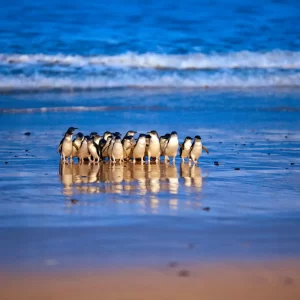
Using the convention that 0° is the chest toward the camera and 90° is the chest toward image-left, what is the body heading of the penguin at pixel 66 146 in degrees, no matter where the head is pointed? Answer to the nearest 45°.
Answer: approximately 315°

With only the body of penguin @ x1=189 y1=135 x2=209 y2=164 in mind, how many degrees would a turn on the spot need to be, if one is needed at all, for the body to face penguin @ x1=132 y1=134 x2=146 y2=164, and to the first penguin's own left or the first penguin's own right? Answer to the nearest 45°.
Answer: approximately 90° to the first penguin's own right

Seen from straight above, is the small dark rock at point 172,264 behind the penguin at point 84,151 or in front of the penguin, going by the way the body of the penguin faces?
in front

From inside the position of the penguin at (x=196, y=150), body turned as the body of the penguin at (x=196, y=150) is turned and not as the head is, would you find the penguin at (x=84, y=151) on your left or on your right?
on your right

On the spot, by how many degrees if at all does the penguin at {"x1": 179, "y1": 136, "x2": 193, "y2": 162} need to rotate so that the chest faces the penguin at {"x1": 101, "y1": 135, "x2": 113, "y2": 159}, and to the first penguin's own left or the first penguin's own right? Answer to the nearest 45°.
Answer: approximately 135° to the first penguin's own right

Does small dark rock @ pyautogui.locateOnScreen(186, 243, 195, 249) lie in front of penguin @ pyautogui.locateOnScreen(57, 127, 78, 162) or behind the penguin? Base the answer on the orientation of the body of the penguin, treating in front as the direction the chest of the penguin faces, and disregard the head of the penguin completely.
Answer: in front

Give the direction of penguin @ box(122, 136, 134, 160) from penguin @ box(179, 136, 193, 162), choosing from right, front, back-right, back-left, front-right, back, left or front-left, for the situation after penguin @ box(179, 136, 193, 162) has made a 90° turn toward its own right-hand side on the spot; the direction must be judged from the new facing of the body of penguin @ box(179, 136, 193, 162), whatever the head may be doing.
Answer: front-right

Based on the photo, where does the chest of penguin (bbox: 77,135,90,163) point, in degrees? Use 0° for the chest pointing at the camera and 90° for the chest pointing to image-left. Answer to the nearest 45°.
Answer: approximately 315°

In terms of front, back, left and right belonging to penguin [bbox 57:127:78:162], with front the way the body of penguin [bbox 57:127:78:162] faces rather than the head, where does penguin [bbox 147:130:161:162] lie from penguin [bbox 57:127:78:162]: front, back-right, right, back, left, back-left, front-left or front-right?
front-left

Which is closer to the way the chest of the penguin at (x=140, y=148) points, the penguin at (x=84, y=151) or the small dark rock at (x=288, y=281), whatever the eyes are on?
the small dark rock

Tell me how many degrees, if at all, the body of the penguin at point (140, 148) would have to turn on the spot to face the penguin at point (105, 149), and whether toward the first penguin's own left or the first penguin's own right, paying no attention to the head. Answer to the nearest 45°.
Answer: approximately 135° to the first penguin's own right

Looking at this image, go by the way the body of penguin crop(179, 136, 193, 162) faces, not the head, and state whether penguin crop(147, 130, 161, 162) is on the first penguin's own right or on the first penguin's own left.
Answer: on the first penguin's own right

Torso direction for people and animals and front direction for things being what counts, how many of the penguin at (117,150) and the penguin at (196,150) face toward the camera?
2

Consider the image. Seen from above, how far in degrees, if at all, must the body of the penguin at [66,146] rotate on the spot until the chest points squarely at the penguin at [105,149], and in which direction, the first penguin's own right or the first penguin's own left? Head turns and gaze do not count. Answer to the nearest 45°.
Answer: approximately 45° to the first penguin's own left
